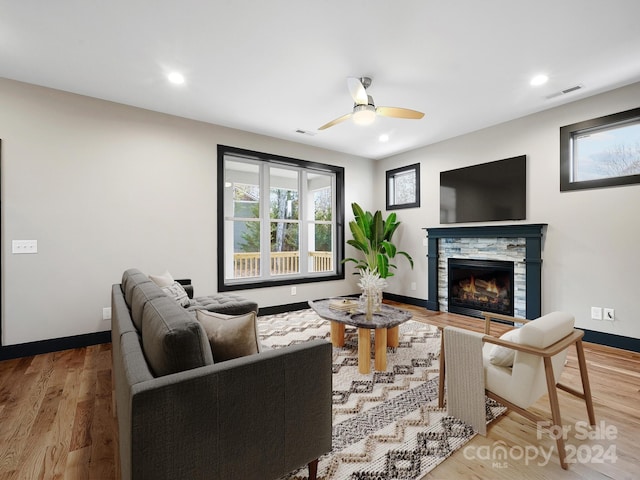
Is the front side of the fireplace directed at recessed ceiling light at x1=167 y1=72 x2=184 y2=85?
yes

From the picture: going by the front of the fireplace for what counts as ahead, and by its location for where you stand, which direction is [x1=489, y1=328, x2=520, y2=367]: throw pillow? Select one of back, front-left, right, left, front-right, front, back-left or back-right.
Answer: front-left

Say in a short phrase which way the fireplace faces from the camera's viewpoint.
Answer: facing the viewer and to the left of the viewer

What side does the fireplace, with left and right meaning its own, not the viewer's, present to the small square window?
right

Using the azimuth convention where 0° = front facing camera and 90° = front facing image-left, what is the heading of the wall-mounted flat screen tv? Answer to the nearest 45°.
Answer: approximately 45°

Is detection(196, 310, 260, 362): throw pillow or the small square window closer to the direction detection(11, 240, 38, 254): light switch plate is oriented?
the throw pillow

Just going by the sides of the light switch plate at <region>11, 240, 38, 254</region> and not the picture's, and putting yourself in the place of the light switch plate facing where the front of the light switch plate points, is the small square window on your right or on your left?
on your left

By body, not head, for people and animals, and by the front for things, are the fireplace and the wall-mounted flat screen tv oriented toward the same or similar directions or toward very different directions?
same or similar directions

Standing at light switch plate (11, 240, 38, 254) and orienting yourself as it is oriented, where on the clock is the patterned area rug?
The patterned area rug is roughly at 11 o'clock from the light switch plate.

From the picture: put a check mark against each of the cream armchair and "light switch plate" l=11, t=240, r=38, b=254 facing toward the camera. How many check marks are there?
1

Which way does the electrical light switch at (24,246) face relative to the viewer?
toward the camera

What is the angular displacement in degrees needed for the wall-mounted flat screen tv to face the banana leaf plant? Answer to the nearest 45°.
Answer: approximately 45° to its right
